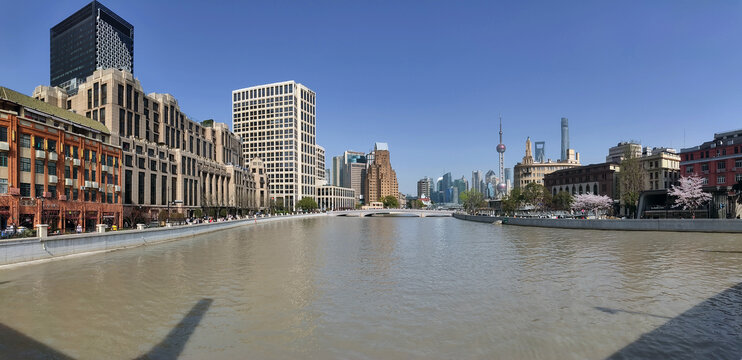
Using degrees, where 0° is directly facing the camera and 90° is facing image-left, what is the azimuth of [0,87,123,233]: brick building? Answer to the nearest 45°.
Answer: approximately 315°

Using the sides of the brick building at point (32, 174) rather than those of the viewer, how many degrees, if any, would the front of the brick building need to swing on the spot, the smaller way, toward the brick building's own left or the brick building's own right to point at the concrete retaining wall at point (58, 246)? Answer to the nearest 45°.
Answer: approximately 45° to the brick building's own right
